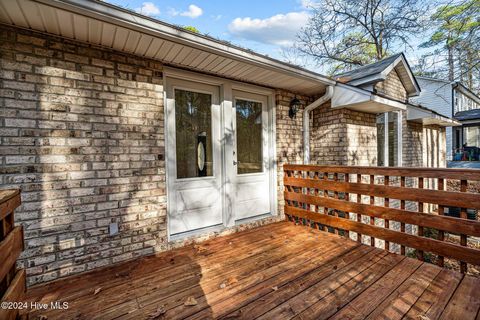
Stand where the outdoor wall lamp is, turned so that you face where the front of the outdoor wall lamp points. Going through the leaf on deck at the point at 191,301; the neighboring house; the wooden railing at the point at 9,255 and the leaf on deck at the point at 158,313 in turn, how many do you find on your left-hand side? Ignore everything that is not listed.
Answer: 1

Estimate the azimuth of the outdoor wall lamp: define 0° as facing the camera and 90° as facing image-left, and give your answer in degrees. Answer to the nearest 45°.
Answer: approximately 315°

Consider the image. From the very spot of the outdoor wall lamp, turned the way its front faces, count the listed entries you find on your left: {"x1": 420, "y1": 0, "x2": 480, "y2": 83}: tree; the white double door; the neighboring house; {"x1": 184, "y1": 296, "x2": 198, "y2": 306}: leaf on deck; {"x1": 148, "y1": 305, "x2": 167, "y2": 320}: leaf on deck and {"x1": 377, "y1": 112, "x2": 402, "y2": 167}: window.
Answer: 3

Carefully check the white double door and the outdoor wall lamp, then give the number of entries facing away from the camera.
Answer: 0

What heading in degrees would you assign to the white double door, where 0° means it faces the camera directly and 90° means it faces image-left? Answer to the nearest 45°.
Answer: approximately 315°

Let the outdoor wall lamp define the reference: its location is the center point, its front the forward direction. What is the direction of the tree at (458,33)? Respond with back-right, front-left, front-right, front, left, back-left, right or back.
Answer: left

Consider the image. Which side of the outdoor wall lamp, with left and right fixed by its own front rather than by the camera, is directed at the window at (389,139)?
left

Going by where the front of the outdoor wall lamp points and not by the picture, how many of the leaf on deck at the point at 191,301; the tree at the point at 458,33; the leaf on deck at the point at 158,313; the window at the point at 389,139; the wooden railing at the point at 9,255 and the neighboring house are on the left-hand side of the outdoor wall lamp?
3

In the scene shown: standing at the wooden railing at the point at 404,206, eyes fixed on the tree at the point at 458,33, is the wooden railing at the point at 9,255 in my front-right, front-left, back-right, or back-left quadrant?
back-left

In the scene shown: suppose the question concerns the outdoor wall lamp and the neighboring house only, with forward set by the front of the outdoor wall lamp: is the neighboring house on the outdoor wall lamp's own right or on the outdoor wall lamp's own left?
on the outdoor wall lamp's own left

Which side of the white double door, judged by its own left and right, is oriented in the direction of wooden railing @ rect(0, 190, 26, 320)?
right

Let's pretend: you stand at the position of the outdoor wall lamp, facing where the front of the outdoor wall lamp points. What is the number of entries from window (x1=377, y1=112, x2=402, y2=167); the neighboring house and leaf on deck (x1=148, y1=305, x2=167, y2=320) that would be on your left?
2
